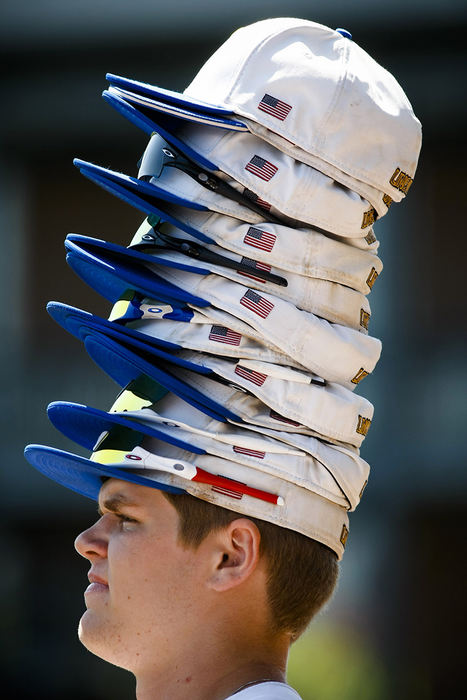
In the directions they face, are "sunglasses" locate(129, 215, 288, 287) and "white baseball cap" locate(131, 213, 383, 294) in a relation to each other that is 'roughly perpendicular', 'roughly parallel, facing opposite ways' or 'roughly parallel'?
roughly parallel

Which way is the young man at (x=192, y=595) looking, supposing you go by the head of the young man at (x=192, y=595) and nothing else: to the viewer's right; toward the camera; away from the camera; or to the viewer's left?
to the viewer's left

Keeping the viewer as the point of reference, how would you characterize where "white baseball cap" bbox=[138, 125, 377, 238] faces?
facing to the left of the viewer

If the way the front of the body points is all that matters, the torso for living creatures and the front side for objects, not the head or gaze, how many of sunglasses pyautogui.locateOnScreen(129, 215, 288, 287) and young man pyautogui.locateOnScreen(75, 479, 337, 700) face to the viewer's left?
2

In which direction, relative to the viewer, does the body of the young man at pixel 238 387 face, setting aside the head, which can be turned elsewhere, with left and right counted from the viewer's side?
facing to the left of the viewer

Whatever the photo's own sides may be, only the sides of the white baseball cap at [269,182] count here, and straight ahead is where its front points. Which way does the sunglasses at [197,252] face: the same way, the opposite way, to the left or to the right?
the same way

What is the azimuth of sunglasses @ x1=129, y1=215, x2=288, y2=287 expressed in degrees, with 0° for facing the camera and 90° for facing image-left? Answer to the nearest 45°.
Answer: approximately 90°

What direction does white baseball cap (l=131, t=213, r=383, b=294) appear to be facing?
to the viewer's left

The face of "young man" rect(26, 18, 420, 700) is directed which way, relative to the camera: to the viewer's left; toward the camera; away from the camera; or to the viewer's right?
to the viewer's left

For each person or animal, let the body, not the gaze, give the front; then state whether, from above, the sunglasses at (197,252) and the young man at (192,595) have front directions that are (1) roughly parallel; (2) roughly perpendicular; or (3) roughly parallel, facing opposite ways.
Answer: roughly parallel
